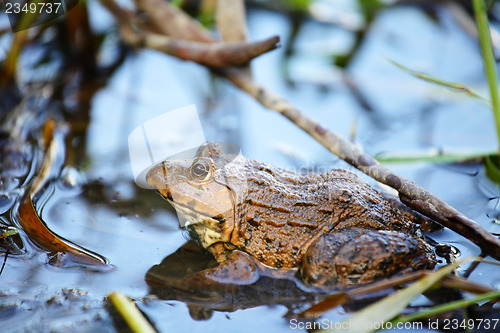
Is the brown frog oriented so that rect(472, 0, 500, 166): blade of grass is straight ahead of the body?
no

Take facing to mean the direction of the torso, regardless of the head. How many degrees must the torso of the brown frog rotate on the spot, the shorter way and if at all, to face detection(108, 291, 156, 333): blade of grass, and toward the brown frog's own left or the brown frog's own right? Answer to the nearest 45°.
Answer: approximately 45° to the brown frog's own left

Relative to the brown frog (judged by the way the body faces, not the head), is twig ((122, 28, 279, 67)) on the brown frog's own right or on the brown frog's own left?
on the brown frog's own right

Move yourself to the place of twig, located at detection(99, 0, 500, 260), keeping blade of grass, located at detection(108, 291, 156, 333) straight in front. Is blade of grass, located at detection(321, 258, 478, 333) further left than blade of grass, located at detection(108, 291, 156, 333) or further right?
left

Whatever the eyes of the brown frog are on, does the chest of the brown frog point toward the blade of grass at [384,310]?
no

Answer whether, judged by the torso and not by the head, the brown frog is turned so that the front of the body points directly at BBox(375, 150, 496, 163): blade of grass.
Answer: no

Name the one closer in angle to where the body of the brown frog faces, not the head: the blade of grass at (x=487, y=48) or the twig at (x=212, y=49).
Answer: the twig

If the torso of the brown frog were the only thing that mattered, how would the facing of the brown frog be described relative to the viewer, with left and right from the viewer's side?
facing to the left of the viewer
